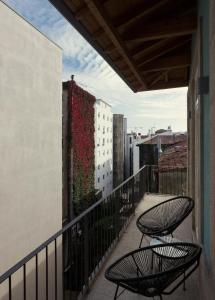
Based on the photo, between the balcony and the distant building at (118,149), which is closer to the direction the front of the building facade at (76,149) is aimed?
the balcony

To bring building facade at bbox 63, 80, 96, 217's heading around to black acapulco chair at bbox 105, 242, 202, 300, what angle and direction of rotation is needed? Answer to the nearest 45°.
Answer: approximately 45° to its right

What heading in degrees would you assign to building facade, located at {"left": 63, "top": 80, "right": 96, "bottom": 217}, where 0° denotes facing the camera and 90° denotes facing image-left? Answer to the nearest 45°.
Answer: approximately 315°

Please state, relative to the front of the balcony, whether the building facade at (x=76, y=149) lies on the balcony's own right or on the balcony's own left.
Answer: on the balcony's own right

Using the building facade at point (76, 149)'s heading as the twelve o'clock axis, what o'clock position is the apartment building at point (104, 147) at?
The apartment building is roughly at 8 o'clock from the building facade.

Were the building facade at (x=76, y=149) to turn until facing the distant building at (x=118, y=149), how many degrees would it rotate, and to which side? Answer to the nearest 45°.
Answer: approximately 135° to its left

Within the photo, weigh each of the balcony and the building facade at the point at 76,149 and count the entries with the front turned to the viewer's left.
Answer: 1

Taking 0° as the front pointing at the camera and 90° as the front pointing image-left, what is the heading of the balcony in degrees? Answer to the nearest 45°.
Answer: approximately 90°

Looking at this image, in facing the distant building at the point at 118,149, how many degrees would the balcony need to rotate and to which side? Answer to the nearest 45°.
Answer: approximately 90° to its right
